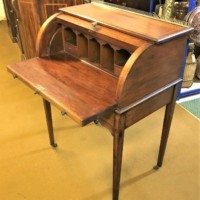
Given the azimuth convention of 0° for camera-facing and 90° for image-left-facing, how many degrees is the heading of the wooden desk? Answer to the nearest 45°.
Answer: approximately 45°

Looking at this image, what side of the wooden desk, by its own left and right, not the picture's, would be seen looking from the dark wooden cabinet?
right
